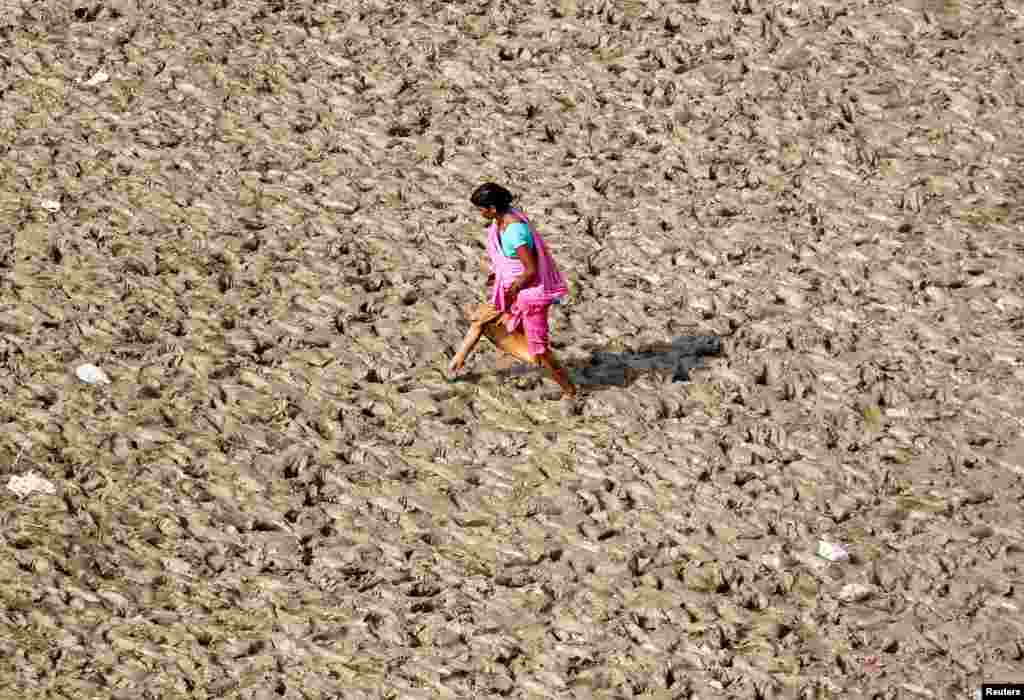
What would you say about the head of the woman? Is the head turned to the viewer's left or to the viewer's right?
to the viewer's left

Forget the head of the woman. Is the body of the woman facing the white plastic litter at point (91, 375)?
yes

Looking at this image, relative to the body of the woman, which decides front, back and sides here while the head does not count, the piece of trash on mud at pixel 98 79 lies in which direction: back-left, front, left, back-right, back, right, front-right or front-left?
front-right

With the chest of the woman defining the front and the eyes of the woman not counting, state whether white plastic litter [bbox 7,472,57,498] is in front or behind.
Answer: in front

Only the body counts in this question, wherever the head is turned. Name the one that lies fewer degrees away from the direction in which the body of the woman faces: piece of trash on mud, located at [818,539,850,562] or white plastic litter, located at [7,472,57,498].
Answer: the white plastic litter

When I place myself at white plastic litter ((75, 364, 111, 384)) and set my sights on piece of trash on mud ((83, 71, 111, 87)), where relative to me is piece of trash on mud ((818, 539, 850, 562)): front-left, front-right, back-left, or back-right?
back-right

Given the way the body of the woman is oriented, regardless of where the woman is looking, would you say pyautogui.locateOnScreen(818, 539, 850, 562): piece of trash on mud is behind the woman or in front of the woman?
behind

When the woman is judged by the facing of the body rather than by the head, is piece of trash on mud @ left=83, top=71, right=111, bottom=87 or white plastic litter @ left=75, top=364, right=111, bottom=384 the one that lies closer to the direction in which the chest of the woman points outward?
the white plastic litter

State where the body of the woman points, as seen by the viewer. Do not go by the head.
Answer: to the viewer's left

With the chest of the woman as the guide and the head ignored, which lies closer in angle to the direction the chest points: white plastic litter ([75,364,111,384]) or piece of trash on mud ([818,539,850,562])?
the white plastic litter
